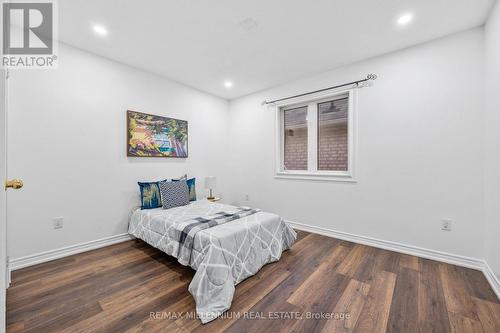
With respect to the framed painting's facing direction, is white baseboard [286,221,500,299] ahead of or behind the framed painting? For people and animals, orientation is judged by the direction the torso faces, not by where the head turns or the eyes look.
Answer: ahead

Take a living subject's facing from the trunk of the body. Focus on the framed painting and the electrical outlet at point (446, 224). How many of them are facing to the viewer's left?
0

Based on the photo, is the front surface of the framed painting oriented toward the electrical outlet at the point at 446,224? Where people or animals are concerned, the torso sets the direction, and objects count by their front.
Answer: yes

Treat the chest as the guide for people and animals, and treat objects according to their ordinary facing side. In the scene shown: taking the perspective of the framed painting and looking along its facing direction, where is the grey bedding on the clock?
The grey bedding is roughly at 1 o'clock from the framed painting.

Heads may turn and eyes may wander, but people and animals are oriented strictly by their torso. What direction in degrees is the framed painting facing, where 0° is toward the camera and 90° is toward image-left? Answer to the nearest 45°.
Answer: approximately 315°

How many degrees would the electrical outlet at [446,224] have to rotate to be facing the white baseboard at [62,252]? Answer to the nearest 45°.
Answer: approximately 45° to its right
